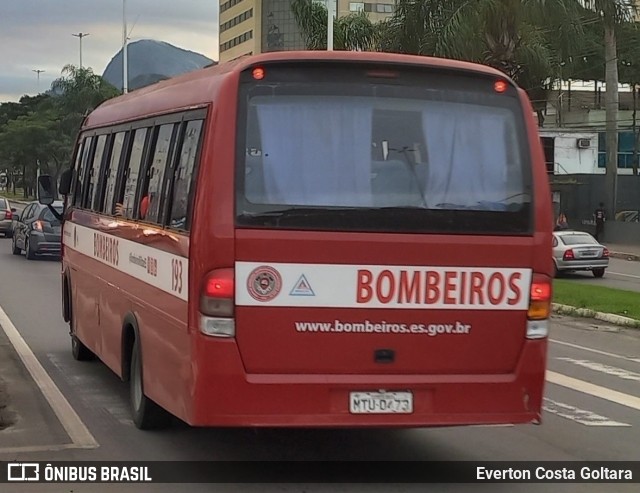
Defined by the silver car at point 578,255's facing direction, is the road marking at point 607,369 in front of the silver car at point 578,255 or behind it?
behind

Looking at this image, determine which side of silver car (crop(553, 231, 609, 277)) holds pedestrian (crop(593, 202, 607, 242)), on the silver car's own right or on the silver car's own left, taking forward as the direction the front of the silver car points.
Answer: on the silver car's own right

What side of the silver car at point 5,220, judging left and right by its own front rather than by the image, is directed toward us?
back

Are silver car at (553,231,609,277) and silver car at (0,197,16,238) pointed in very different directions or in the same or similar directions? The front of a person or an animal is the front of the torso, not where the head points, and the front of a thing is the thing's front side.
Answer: same or similar directions

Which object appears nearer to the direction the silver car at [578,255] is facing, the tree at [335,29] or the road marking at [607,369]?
the tree

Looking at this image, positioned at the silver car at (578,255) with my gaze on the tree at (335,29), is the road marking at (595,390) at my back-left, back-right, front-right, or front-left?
back-left

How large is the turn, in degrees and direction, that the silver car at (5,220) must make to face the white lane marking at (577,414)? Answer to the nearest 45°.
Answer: approximately 180°

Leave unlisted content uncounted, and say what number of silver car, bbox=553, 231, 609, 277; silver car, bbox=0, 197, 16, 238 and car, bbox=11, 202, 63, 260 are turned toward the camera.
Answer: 0

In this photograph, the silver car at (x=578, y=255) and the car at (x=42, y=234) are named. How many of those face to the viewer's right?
0

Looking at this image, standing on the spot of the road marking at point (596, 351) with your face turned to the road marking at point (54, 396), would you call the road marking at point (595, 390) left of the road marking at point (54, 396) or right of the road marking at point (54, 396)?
left

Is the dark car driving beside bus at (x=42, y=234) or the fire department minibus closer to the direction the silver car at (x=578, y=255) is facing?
the dark car driving beside bus

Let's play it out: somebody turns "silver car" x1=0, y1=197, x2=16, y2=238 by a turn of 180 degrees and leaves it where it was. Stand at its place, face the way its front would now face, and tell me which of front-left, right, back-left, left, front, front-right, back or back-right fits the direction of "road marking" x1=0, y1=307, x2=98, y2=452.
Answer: front

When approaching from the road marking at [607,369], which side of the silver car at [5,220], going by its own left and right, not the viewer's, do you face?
back

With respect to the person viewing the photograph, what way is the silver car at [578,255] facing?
facing away from the viewer and to the left of the viewer
